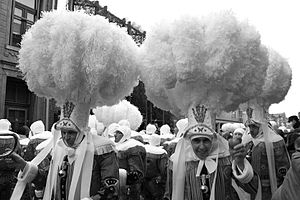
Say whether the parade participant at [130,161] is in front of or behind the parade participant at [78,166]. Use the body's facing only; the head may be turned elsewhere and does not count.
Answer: behind

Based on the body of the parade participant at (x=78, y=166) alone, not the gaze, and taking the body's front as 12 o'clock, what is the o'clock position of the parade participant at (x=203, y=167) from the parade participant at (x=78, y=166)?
the parade participant at (x=203, y=167) is roughly at 8 o'clock from the parade participant at (x=78, y=166).

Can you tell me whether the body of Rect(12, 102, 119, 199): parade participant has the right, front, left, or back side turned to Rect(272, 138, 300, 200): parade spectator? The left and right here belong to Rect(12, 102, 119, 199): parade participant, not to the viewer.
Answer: left

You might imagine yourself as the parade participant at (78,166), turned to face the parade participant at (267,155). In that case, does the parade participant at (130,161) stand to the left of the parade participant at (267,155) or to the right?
left

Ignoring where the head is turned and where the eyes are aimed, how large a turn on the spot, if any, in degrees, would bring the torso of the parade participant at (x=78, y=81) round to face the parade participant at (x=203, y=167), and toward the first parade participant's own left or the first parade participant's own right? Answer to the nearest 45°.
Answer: approximately 135° to the first parade participant's own left

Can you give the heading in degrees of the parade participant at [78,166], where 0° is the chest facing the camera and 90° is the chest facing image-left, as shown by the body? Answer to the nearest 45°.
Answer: approximately 45°

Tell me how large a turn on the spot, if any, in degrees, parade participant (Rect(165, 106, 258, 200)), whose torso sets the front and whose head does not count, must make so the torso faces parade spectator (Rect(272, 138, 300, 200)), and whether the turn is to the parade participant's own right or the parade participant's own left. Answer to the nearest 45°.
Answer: approximately 45° to the parade participant's own left
